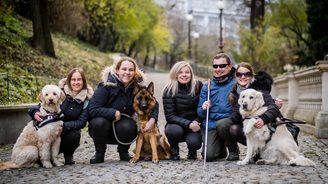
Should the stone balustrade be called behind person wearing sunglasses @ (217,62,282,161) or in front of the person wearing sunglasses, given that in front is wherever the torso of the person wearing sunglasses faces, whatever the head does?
behind

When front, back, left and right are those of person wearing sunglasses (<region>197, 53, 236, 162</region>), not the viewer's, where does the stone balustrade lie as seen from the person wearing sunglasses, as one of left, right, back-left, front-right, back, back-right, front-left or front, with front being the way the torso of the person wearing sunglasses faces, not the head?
back

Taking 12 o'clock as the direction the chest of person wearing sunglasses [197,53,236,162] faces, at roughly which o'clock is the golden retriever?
The golden retriever is roughly at 9 o'clock from the person wearing sunglasses.

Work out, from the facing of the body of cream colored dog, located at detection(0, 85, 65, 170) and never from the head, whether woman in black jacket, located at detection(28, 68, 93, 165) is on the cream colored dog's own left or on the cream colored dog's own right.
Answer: on the cream colored dog's own left

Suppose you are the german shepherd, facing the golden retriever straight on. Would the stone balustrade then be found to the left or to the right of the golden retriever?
left

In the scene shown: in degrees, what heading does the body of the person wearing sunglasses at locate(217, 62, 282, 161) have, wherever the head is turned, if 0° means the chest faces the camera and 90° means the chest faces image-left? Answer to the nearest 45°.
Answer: approximately 45°

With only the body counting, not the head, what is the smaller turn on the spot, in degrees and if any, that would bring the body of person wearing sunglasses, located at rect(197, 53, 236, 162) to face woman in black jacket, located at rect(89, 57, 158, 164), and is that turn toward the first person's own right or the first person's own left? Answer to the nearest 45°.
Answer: approximately 45° to the first person's own right

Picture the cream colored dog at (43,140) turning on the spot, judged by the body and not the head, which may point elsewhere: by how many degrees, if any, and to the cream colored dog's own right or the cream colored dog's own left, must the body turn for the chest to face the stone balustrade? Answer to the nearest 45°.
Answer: approximately 45° to the cream colored dog's own left
